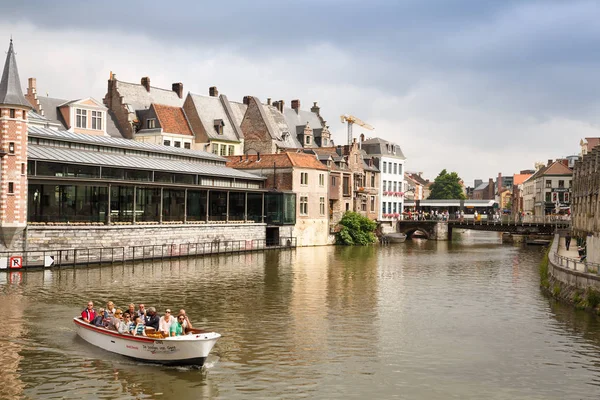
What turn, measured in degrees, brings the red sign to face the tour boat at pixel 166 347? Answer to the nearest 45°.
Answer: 0° — it already faces it

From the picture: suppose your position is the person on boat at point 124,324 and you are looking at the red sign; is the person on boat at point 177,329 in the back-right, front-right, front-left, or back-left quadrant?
back-right

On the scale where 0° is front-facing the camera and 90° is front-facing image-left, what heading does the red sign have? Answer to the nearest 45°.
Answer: approximately 0°
